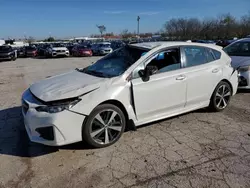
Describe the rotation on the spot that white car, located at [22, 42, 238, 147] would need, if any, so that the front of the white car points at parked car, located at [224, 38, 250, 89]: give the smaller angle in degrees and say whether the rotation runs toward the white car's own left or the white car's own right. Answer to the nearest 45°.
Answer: approximately 180°

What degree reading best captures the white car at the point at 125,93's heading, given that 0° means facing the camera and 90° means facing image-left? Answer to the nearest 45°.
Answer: approximately 45°

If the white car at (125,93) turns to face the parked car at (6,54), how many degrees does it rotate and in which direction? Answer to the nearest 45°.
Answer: approximately 90° to its right
